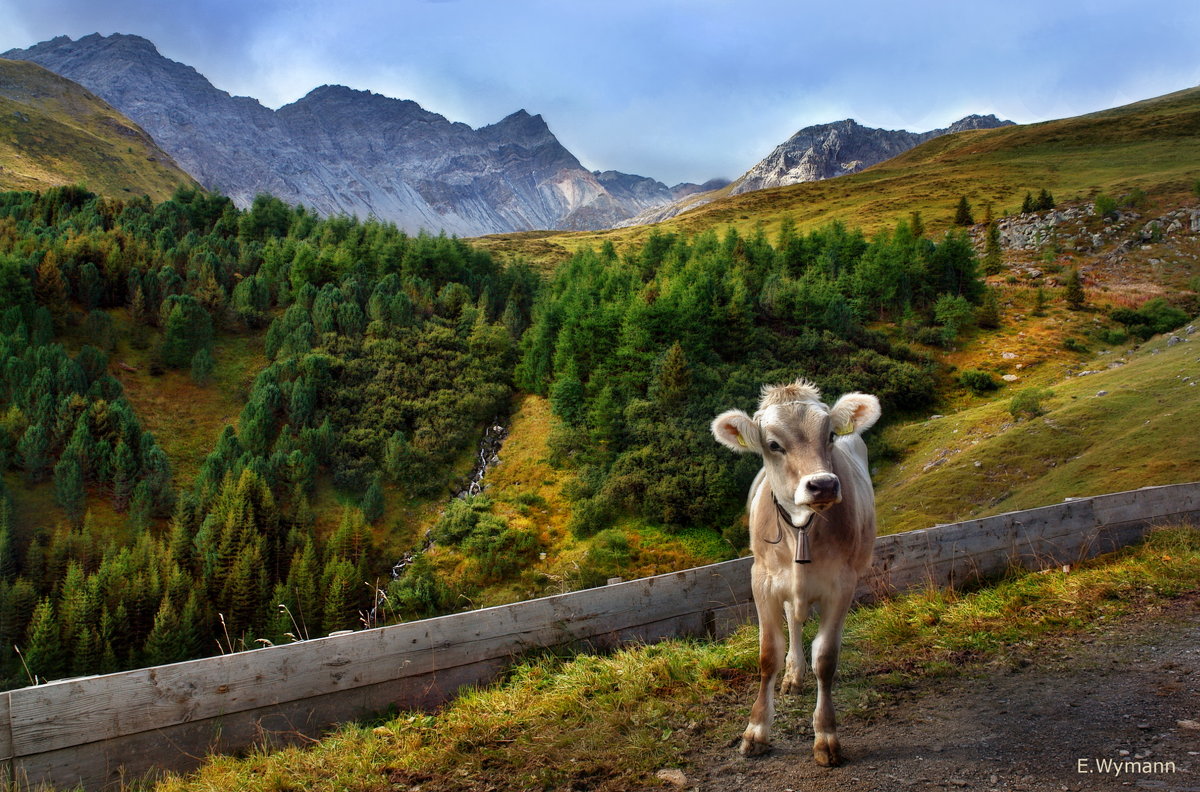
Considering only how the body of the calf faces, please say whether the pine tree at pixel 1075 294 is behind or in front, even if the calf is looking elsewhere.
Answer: behind

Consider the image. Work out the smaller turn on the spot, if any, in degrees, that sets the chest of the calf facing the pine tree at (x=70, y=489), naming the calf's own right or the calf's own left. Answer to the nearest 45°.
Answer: approximately 135° to the calf's own right

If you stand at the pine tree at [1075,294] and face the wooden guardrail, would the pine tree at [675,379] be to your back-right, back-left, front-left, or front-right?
front-right

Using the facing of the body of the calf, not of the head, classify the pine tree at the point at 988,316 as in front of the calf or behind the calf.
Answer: behind

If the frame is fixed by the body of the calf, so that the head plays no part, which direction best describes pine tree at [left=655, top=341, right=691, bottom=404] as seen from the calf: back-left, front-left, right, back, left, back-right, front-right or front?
back

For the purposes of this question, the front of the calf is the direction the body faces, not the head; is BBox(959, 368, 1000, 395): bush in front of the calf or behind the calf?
behind

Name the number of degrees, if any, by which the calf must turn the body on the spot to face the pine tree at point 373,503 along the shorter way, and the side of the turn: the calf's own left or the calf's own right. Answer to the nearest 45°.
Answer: approximately 135° to the calf's own right

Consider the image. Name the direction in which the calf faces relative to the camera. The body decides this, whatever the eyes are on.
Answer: toward the camera

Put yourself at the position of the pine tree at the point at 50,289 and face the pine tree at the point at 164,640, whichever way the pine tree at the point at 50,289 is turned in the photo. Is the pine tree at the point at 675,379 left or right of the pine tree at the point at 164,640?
left

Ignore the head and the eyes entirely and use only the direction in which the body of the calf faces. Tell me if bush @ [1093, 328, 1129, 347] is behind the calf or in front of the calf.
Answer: behind
